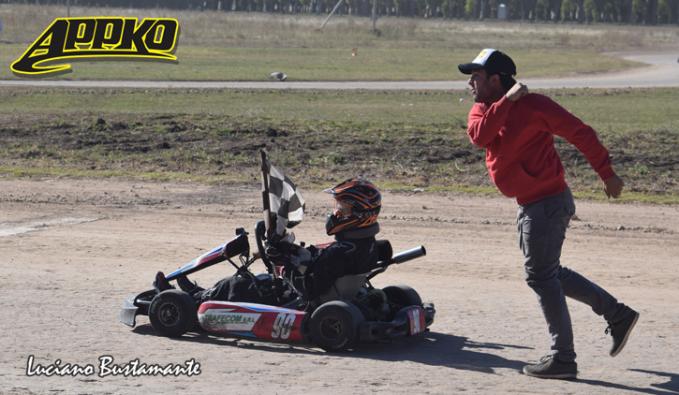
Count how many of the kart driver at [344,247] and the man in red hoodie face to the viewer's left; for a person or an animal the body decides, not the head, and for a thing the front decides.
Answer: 2

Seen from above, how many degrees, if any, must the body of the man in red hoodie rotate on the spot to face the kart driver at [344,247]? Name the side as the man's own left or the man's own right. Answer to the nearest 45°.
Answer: approximately 45° to the man's own right

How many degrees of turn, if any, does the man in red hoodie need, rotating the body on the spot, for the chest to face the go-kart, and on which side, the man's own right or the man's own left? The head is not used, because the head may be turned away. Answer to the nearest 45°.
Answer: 0° — they already face it

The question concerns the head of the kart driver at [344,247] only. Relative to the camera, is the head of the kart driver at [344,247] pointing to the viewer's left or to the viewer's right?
to the viewer's left

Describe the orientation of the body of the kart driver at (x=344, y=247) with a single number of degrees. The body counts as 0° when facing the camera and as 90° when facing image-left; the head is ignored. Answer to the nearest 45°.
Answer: approximately 90°

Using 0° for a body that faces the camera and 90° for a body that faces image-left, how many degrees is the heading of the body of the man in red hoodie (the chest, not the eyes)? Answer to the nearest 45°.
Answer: approximately 90°

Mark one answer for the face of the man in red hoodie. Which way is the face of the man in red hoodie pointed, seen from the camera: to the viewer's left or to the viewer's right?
to the viewer's left

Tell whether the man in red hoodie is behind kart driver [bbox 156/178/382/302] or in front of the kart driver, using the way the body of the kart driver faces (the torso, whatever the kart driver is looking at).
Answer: behind
